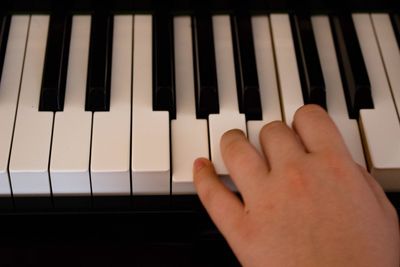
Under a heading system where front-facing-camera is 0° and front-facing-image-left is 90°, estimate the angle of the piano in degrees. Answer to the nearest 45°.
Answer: approximately 0°
